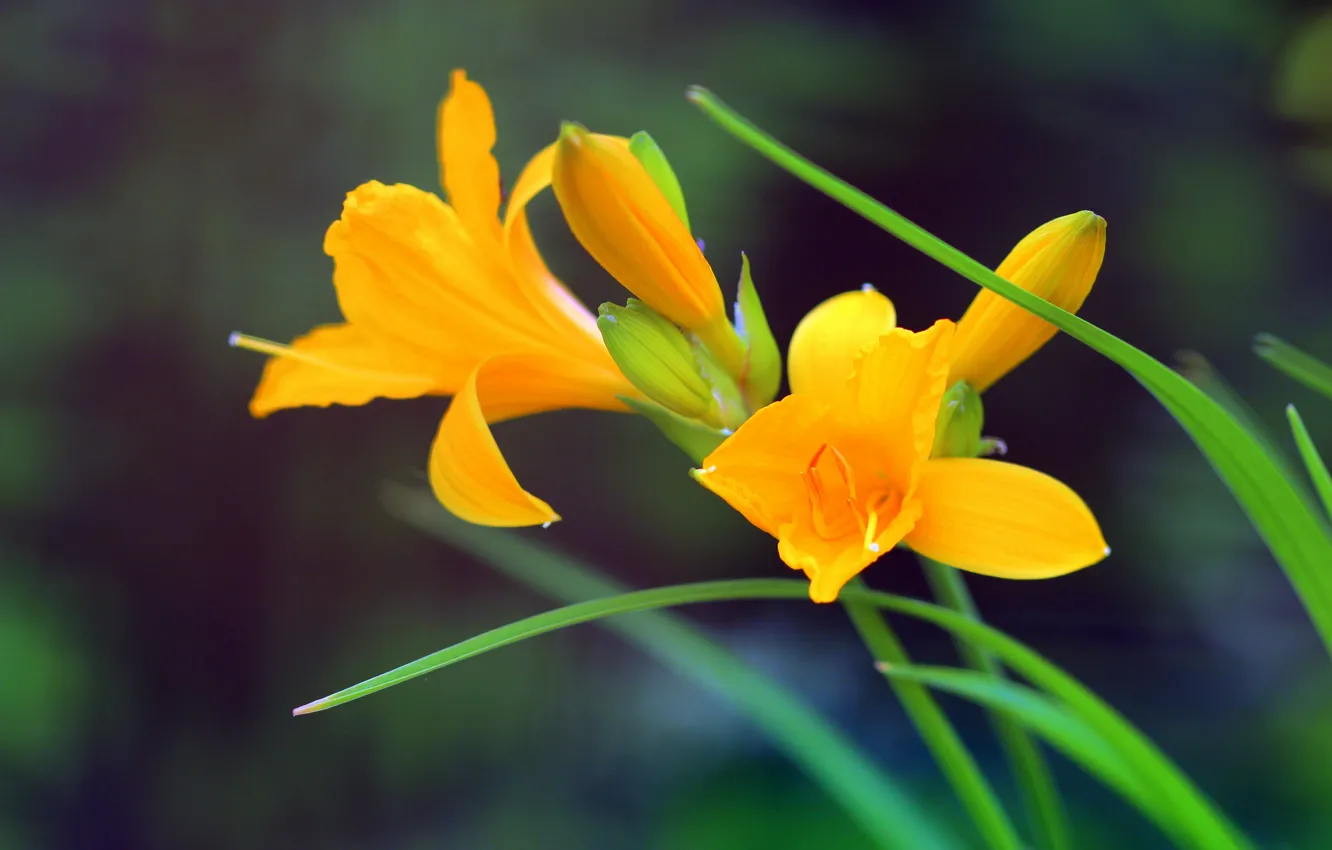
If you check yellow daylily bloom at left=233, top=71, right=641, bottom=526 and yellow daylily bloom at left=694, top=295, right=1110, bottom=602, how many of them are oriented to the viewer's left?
1

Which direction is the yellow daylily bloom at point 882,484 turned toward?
toward the camera

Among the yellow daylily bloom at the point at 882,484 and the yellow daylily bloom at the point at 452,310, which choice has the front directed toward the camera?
the yellow daylily bloom at the point at 882,484

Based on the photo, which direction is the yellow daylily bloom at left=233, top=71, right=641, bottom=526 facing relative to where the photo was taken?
to the viewer's left
